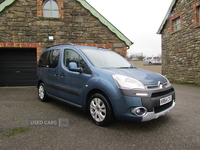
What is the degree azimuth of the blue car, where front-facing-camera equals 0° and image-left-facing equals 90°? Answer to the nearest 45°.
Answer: approximately 315°

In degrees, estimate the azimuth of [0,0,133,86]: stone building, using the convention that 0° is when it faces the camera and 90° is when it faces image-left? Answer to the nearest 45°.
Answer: approximately 0°

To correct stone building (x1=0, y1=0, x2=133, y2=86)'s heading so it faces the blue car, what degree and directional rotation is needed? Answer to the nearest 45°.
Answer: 0° — it already faces it

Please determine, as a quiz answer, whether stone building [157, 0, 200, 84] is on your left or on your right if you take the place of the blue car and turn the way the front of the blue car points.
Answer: on your left

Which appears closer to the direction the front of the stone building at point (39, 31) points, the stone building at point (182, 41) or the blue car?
the blue car
